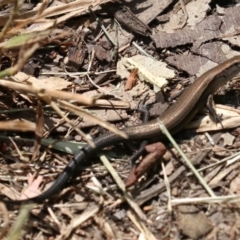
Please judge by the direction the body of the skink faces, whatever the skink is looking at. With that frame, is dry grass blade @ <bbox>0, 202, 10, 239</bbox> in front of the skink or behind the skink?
behind

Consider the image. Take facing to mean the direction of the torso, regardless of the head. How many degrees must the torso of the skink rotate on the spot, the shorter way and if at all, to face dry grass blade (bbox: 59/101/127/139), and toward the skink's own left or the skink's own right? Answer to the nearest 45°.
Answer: approximately 180°

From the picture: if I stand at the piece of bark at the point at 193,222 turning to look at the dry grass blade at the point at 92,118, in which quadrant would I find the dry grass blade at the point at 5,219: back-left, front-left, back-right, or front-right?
front-left

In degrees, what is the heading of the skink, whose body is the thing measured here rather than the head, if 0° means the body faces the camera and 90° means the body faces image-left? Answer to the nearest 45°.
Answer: approximately 225°

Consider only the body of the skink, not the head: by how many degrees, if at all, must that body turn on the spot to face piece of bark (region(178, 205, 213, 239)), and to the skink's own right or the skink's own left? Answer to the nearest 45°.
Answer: approximately 135° to the skink's own right
